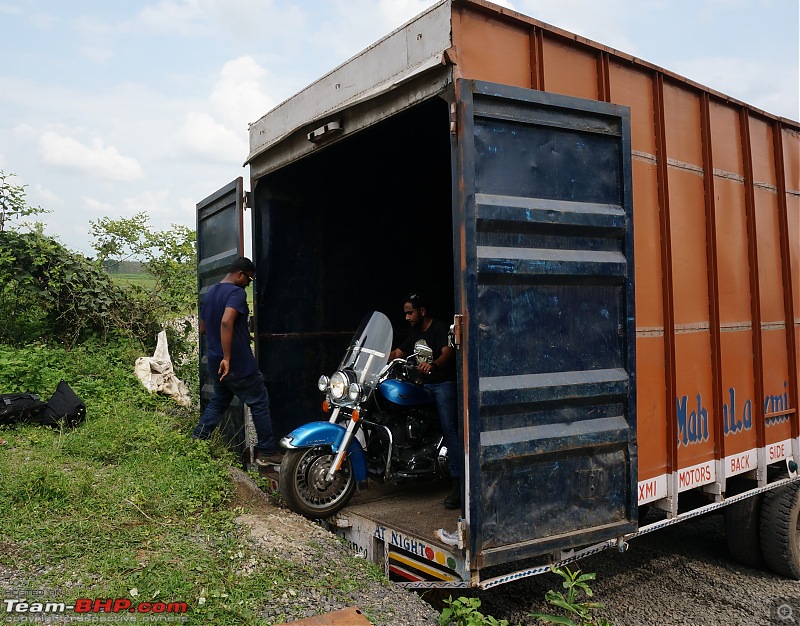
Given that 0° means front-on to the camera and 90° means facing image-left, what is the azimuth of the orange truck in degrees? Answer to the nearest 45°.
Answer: approximately 225°

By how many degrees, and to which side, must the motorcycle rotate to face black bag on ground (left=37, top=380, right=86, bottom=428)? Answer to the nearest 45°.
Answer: approximately 90° to its right

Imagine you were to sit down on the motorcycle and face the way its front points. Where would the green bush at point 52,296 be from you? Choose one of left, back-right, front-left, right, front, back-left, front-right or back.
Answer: right

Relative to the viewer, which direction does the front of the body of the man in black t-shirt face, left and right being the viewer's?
facing the viewer and to the left of the viewer

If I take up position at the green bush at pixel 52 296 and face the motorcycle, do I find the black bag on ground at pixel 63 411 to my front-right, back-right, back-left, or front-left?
front-right

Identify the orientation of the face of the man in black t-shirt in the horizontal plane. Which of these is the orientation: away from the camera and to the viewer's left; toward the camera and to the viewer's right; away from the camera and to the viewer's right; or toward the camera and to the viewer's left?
toward the camera and to the viewer's left

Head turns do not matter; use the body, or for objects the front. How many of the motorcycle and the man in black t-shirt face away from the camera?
0

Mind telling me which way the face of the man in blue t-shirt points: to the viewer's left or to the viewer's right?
to the viewer's right

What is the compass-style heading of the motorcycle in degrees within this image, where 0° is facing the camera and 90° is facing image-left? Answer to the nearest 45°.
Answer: approximately 45°

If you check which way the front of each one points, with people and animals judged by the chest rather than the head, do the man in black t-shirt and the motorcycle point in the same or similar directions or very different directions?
same or similar directions

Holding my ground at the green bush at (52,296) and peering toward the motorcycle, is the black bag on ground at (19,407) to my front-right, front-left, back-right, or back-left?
front-right

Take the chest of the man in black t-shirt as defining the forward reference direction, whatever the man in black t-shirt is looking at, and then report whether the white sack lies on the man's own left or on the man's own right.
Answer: on the man's own right

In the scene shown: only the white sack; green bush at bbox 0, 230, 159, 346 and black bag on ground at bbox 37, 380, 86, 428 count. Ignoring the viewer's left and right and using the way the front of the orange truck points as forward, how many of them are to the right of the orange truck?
0

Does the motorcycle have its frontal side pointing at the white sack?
no

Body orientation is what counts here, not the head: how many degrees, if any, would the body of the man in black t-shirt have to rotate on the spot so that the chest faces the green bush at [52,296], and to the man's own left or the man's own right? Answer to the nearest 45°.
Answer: approximately 90° to the man's own right
